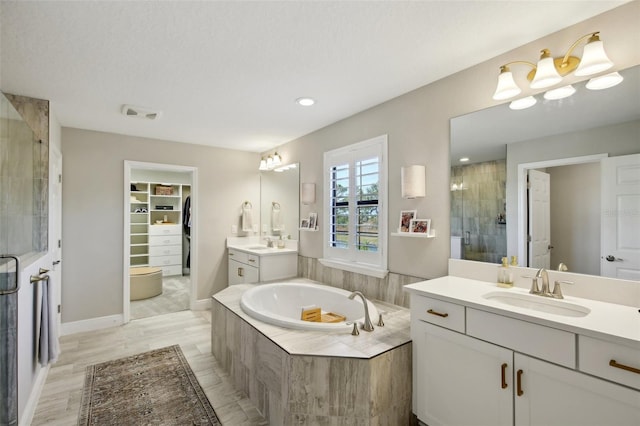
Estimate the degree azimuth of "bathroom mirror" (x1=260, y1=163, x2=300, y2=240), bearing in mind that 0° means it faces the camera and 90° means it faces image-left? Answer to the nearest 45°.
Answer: approximately 45°

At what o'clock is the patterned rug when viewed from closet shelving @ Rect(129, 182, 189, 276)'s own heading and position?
The patterned rug is roughly at 12 o'clock from the closet shelving.

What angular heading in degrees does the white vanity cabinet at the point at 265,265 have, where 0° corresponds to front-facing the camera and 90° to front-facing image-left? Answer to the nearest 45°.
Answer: approximately 45°

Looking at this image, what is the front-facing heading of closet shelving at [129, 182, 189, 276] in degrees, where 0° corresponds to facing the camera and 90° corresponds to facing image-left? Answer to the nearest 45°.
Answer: approximately 0°

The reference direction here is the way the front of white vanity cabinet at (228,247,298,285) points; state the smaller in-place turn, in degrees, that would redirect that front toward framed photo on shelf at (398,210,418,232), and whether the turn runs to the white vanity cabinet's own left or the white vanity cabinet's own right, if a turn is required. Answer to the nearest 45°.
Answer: approximately 90° to the white vanity cabinet's own left

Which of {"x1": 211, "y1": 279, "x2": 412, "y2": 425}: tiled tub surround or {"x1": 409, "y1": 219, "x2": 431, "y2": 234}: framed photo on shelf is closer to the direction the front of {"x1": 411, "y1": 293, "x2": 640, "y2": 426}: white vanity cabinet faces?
the tiled tub surround

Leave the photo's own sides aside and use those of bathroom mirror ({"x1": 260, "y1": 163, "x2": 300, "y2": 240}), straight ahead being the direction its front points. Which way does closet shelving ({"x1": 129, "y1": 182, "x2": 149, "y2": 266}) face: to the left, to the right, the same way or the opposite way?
to the left
